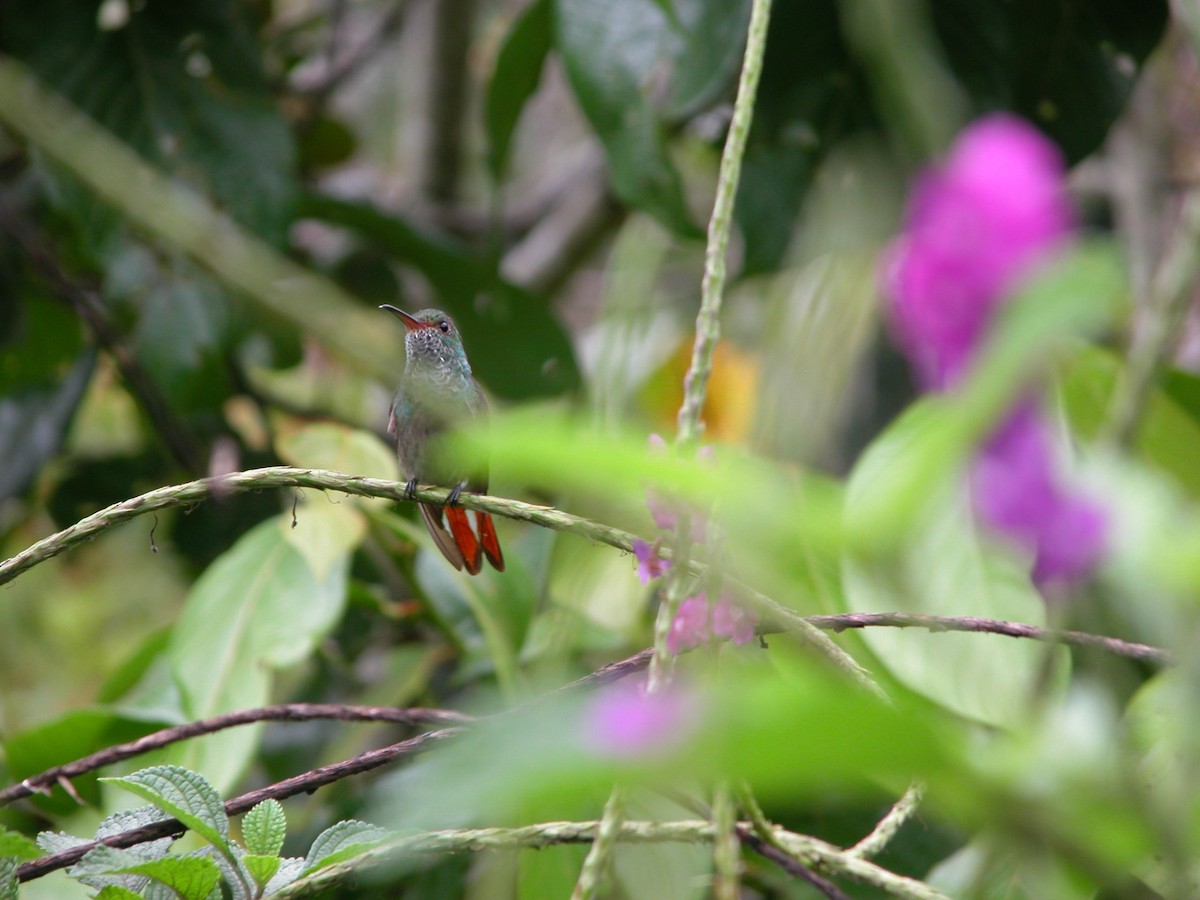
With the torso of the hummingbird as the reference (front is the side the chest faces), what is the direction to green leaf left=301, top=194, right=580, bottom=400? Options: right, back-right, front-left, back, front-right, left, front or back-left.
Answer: back-right

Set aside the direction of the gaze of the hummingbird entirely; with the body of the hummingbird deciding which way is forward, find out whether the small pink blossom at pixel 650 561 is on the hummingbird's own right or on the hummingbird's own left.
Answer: on the hummingbird's own left

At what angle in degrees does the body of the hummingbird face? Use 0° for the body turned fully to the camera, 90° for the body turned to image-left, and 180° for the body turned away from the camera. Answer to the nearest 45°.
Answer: approximately 45°

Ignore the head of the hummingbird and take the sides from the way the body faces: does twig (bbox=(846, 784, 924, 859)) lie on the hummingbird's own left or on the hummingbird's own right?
on the hummingbird's own left

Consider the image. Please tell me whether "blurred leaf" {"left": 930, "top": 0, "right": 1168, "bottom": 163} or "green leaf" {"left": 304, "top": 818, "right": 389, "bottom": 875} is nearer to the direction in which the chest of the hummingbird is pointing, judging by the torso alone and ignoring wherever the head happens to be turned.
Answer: the green leaf

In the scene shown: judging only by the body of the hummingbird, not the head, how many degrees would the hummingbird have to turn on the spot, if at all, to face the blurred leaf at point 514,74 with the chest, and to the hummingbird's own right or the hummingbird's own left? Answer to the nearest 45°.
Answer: approximately 135° to the hummingbird's own right

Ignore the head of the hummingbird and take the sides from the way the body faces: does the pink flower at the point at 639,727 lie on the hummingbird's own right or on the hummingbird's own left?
on the hummingbird's own left
